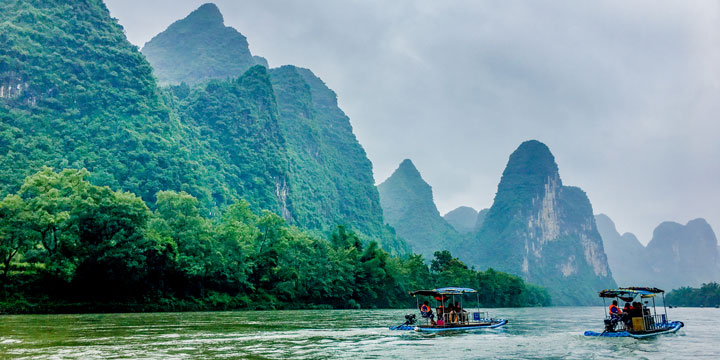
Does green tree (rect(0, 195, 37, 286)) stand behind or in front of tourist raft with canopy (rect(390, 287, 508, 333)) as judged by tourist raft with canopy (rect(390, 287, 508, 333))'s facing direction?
behind

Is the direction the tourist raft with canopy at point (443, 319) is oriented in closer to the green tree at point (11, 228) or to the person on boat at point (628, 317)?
the person on boat

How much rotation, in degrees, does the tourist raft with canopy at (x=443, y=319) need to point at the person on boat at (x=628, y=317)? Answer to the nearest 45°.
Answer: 0° — it already faces them

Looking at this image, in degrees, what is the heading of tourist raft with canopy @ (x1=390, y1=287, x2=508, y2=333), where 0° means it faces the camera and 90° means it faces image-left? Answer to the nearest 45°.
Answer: approximately 270°
